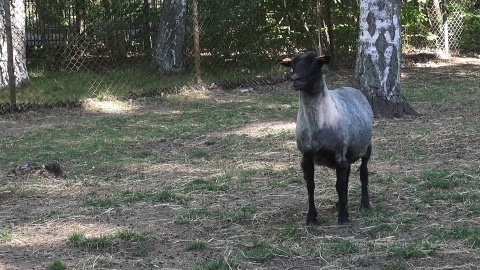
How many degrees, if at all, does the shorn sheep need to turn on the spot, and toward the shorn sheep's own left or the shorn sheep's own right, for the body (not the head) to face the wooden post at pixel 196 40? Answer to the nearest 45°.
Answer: approximately 135° to the shorn sheep's own right

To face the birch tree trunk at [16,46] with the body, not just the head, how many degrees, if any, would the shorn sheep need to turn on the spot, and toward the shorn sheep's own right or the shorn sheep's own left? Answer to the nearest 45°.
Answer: approximately 90° to the shorn sheep's own right

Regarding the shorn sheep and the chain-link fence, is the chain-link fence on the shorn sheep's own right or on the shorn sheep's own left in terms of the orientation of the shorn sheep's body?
on the shorn sheep's own right

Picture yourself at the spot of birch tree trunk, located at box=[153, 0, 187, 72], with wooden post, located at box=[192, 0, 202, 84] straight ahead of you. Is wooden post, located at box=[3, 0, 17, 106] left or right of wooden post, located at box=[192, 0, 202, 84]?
right

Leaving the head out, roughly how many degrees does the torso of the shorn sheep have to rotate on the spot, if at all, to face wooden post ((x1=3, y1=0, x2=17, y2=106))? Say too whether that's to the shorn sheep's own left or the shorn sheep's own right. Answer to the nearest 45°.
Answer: approximately 90° to the shorn sheep's own right

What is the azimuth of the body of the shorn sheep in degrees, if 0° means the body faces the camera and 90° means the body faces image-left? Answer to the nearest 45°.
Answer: approximately 45°

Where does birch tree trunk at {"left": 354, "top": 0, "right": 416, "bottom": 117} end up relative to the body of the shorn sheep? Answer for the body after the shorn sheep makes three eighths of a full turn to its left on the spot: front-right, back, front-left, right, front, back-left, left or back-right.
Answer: left

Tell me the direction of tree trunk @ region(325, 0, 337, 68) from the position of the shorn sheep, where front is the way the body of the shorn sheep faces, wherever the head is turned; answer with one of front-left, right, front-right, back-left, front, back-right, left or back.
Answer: back-right

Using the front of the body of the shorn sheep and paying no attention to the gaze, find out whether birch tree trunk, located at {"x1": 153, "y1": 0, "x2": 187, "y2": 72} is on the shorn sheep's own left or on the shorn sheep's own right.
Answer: on the shorn sheep's own right
